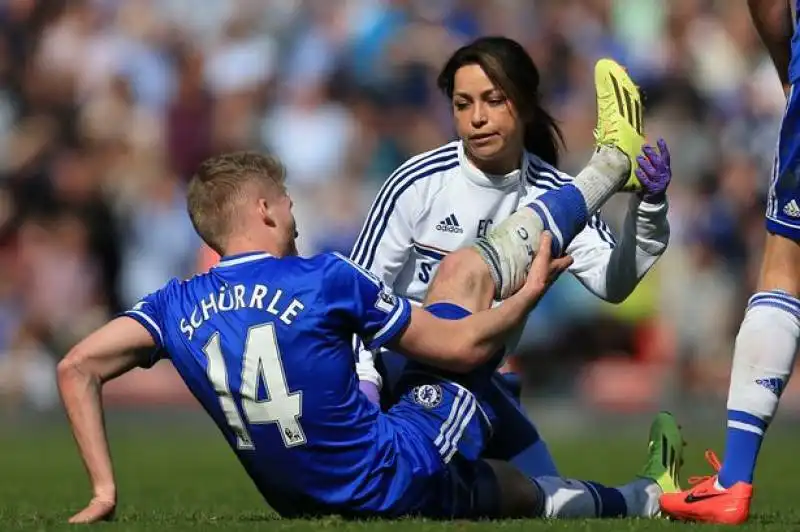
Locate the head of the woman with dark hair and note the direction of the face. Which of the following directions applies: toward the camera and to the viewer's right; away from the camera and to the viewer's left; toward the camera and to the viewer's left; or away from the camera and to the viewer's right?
toward the camera and to the viewer's left

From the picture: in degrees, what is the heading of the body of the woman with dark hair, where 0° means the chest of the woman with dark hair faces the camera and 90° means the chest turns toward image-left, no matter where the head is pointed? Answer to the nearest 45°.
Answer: approximately 0°
